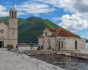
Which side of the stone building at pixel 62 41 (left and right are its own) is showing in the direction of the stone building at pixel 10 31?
right

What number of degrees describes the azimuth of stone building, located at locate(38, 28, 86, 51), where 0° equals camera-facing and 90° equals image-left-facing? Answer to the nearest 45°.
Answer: approximately 45°

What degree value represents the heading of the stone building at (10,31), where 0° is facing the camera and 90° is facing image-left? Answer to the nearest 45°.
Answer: approximately 0°

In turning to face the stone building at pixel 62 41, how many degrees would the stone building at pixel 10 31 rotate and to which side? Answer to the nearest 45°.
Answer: approximately 45° to its left
